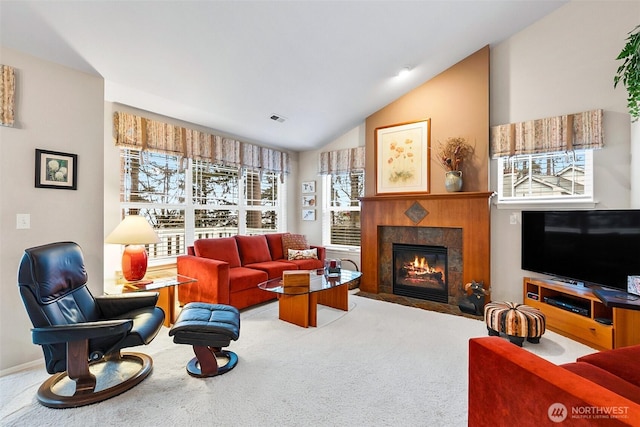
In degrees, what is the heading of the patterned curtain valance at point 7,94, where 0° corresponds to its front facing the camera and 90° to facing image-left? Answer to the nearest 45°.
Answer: approximately 315°

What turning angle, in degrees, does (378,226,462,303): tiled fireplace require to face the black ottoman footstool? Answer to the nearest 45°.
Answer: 0° — it already faces it

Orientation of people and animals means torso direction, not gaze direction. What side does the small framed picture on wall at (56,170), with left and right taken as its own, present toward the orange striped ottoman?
front

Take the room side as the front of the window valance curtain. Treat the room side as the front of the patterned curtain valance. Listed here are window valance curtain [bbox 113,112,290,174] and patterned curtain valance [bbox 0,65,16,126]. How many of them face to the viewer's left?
0

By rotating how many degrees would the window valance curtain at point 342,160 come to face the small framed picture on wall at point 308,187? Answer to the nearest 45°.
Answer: approximately 90° to its right

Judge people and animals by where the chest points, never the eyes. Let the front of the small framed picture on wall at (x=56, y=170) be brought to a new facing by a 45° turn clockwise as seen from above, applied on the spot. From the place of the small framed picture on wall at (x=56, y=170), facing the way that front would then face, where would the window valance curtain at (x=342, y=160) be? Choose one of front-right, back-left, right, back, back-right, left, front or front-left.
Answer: left

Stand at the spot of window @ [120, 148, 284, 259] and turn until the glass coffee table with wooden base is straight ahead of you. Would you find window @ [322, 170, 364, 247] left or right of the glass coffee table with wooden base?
left

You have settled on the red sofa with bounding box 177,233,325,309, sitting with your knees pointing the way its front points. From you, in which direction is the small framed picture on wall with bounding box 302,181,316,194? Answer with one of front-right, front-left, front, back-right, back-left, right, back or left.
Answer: left

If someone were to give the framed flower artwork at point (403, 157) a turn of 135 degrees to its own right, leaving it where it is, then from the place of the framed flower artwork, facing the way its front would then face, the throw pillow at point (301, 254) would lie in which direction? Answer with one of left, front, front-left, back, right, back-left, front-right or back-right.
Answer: left

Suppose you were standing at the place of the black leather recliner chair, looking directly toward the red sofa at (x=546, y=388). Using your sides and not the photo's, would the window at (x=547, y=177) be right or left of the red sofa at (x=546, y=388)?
left
